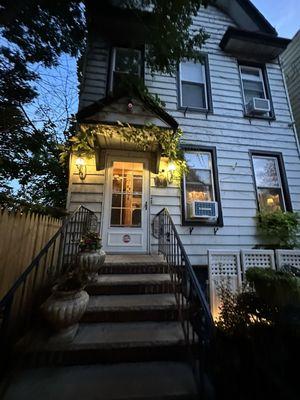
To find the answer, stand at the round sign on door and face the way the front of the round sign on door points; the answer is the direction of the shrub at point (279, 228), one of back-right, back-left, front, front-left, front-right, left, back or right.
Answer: left

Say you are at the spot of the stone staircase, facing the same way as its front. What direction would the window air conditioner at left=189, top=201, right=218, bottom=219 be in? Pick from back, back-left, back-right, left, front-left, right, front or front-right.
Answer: back-left

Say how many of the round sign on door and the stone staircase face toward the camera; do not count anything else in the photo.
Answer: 2

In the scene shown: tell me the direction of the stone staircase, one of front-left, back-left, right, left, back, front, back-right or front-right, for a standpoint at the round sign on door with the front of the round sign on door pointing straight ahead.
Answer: front

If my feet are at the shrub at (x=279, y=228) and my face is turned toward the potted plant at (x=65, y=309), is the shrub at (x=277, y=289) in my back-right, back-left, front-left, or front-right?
front-left

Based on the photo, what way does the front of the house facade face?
toward the camera

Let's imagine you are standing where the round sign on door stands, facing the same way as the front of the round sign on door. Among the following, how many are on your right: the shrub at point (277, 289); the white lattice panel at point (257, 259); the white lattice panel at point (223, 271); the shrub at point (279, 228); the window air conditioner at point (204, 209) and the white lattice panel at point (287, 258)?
0

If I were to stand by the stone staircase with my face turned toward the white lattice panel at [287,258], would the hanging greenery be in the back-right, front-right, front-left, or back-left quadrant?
front-left

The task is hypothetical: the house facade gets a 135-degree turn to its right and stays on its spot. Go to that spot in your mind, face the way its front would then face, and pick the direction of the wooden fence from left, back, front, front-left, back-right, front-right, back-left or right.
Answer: left

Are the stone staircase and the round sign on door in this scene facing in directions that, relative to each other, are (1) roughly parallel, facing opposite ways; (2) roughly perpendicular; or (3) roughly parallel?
roughly parallel

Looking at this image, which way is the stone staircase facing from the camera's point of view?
toward the camera

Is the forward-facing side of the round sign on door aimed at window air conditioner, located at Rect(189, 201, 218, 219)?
no

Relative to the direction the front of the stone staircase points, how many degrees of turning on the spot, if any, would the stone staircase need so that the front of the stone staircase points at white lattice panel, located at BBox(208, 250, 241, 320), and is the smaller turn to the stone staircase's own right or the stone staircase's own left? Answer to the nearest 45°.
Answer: approximately 135° to the stone staircase's own left
